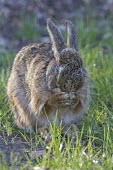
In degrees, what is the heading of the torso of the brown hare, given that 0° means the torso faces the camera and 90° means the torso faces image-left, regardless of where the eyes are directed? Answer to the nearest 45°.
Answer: approximately 315°
